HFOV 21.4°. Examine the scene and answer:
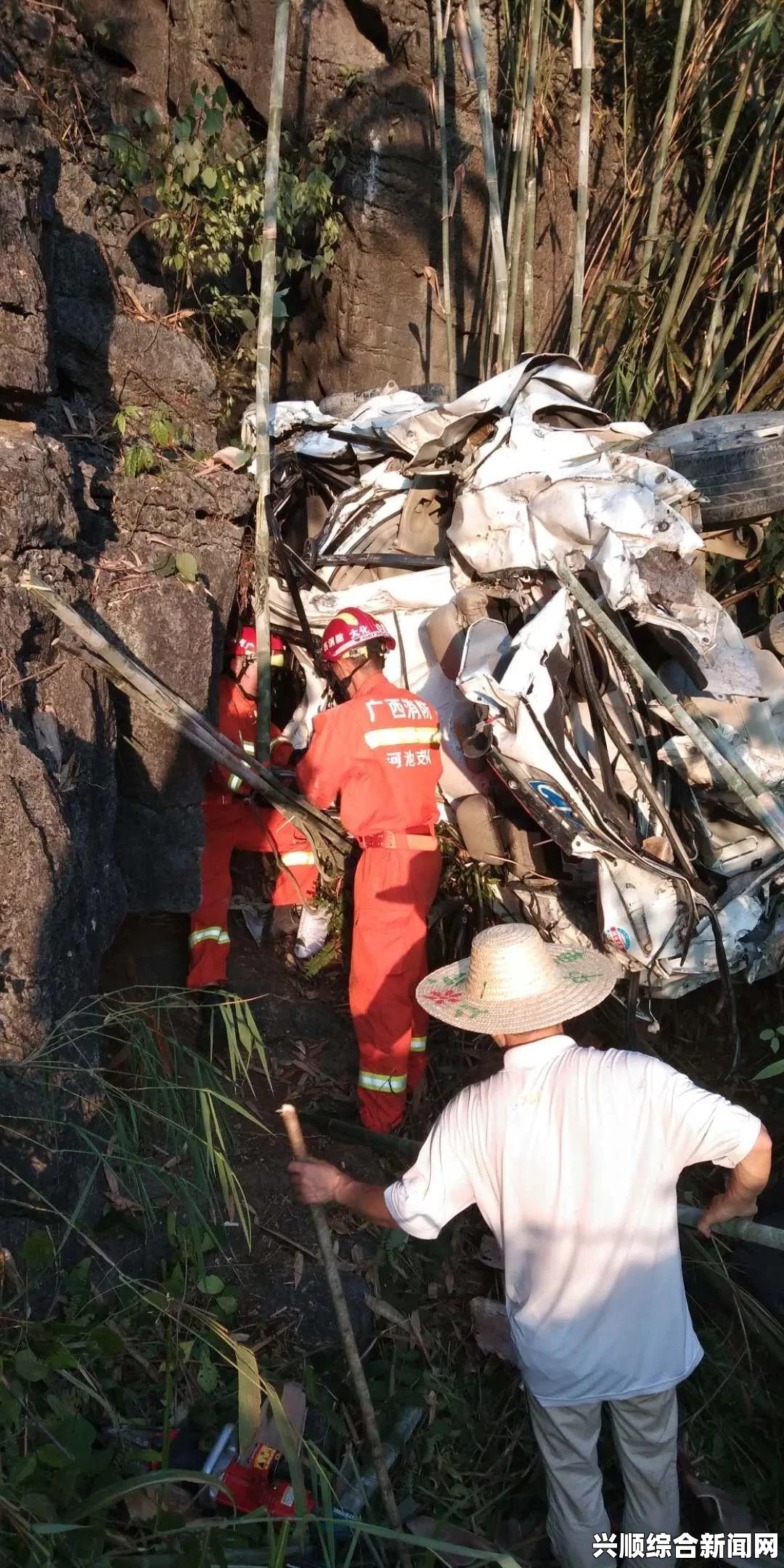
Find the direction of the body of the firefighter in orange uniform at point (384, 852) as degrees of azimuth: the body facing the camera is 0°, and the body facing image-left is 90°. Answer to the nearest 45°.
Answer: approximately 135°

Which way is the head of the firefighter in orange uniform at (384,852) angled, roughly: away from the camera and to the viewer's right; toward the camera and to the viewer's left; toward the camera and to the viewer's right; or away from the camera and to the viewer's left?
away from the camera and to the viewer's left

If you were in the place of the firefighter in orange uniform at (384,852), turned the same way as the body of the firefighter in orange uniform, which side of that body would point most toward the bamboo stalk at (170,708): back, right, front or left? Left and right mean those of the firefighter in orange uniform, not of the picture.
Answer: left
